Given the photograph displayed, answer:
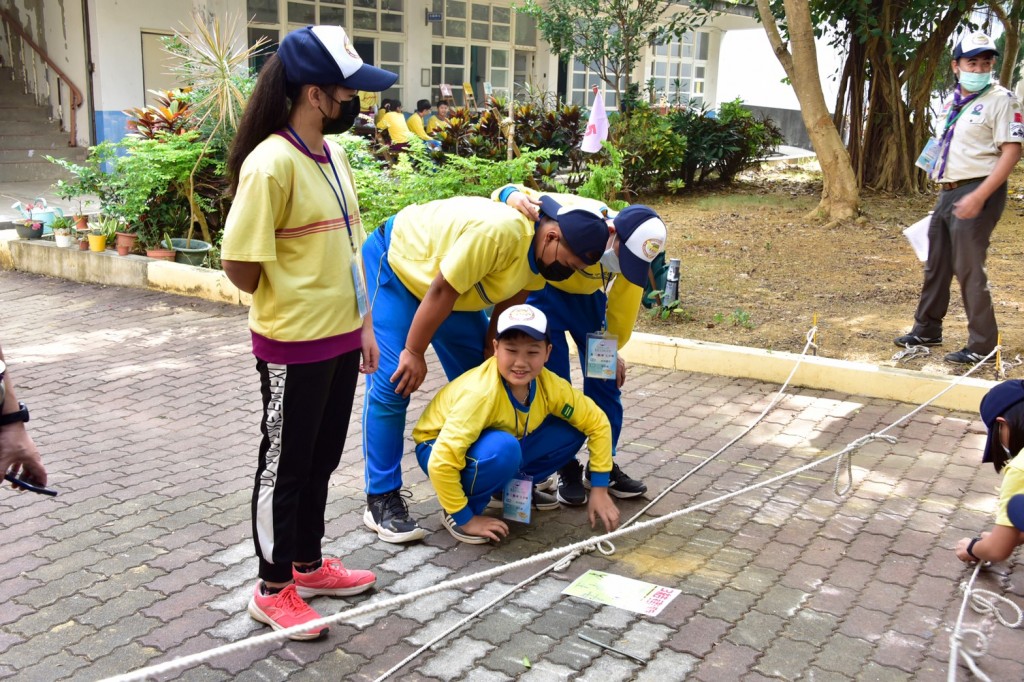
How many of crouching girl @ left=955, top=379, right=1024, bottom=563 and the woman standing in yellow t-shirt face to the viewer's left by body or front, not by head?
1

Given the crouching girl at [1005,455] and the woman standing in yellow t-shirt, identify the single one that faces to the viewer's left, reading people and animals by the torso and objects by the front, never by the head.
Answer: the crouching girl

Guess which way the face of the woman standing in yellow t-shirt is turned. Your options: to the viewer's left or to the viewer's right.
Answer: to the viewer's right

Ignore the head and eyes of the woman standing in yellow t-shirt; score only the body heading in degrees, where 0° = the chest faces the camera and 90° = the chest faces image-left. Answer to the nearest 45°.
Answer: approximately 315°

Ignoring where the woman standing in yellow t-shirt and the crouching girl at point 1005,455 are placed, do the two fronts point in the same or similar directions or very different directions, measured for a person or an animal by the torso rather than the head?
very different directions

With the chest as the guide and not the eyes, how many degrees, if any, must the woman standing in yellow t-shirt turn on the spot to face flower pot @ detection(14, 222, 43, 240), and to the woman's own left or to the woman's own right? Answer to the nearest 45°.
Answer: approximately 135° to the woman's own left

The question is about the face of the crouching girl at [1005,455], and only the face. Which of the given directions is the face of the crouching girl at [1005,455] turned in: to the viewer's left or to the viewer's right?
to the viewer's left

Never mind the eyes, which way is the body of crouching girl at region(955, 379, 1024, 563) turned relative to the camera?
to the viewer's left

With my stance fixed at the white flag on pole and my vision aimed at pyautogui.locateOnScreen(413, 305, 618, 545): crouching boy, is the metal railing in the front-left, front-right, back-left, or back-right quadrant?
back-right
